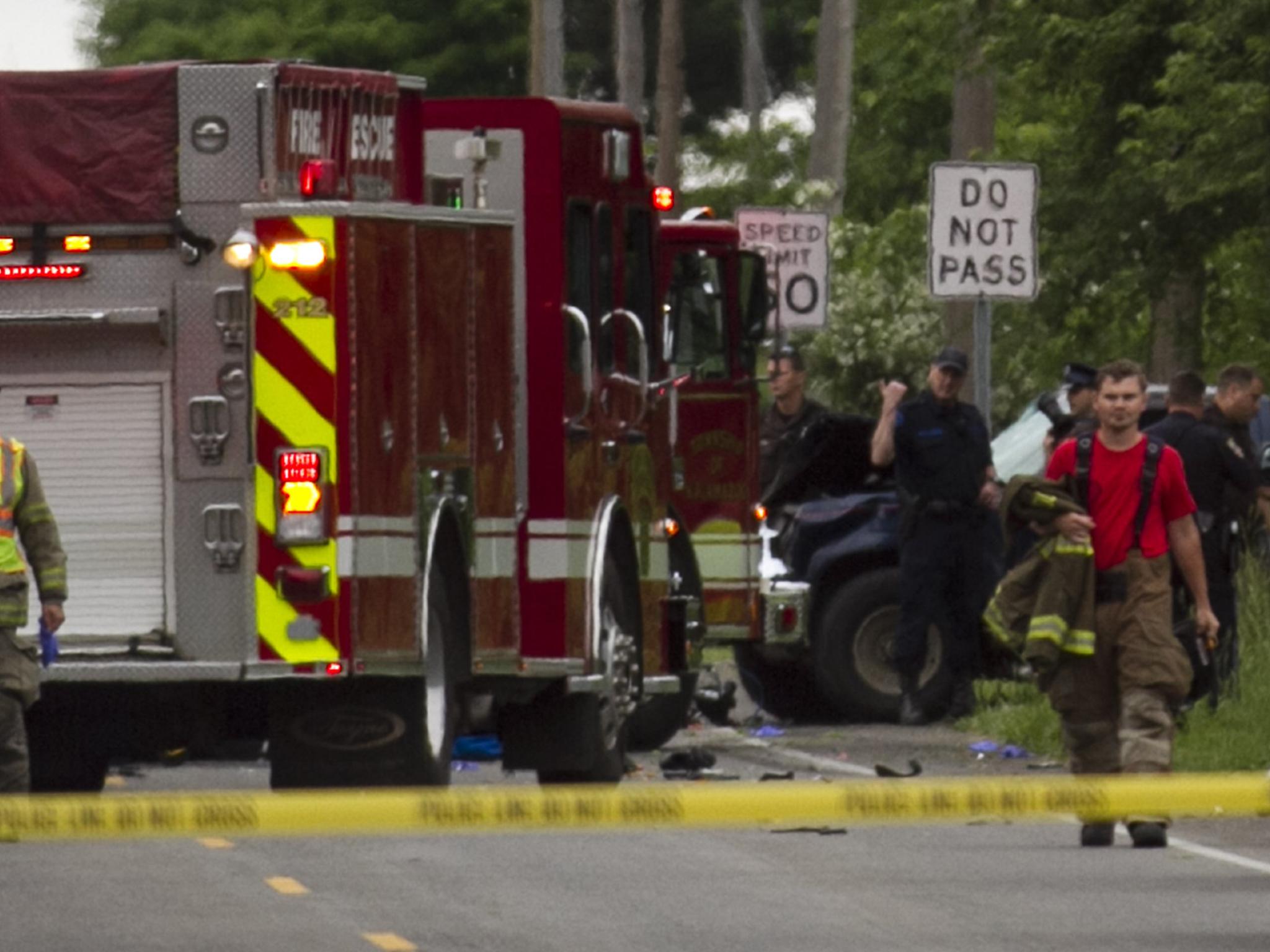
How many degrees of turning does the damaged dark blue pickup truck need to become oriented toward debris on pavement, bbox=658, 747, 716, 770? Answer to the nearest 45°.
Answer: approximately 45° to its left

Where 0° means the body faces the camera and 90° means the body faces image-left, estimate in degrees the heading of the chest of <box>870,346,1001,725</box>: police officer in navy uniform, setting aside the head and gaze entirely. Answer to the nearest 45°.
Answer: approximately 0°

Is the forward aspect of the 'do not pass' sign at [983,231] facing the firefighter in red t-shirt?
yes

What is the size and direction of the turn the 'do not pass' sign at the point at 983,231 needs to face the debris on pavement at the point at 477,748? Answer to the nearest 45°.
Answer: approximately 45° to its right

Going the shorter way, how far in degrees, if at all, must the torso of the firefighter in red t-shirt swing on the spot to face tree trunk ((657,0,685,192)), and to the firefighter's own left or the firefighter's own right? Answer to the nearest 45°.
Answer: approximately 180°

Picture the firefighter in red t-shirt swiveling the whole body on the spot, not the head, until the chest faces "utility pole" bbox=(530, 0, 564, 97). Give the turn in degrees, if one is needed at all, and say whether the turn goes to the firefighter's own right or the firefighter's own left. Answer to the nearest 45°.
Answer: approximately 180°

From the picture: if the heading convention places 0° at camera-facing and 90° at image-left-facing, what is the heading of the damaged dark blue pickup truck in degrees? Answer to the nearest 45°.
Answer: approximately 45°

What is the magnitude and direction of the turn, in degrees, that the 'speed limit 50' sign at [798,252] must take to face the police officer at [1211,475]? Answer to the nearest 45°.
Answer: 0° — it already faces them

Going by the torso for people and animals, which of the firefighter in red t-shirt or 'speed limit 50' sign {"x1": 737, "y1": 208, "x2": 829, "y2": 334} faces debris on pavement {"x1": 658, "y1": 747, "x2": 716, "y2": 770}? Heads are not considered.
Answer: the 'speed limit 50' sign
